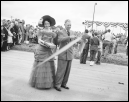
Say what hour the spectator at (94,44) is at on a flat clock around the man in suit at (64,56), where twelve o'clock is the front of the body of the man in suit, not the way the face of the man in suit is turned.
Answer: The spectator is roughly at 8 o'clock from the man in suit.

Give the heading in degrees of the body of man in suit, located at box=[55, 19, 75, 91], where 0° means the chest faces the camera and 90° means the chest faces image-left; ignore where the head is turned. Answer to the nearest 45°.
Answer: approximately 315°
